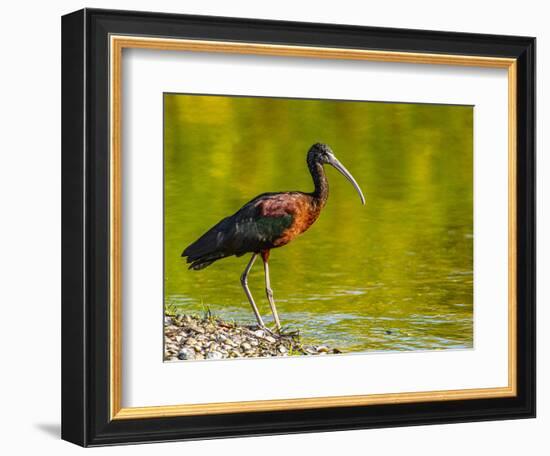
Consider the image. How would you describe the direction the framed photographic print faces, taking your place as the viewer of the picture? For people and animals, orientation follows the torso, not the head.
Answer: facing the viewer and to the right of the viewer
